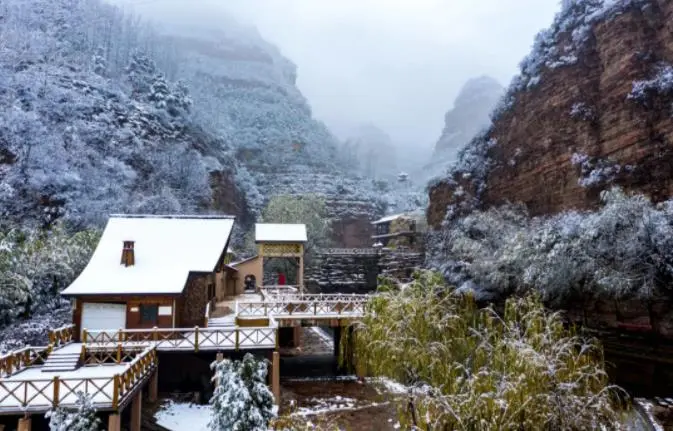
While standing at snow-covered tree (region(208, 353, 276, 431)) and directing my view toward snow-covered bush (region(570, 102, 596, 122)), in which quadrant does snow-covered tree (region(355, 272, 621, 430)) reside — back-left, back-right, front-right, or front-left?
front-right

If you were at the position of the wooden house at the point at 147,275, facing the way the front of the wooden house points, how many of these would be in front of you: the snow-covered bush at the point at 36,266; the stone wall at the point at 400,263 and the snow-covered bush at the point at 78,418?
1

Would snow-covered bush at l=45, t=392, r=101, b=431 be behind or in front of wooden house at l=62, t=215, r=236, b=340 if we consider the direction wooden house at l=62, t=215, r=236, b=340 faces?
in front

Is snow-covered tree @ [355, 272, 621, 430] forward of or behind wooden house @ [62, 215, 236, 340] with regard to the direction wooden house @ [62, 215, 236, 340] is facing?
forward

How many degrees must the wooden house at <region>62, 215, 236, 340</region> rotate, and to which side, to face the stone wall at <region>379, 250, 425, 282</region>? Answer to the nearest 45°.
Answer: approximately 135° to its left

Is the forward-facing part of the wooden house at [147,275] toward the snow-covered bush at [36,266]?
no

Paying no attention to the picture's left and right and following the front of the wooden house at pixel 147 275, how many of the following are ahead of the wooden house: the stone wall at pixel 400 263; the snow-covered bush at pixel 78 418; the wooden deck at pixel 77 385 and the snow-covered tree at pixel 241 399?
3

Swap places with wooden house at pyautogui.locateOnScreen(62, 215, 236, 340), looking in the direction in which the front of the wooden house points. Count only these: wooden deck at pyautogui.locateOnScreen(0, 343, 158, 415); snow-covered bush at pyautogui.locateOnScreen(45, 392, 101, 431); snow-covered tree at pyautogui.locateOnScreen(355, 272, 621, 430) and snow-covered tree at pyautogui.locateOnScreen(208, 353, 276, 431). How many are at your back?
0

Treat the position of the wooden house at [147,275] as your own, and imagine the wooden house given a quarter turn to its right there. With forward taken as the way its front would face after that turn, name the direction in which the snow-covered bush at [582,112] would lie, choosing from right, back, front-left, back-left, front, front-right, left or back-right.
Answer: back

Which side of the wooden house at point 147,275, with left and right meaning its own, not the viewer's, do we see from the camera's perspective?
front
